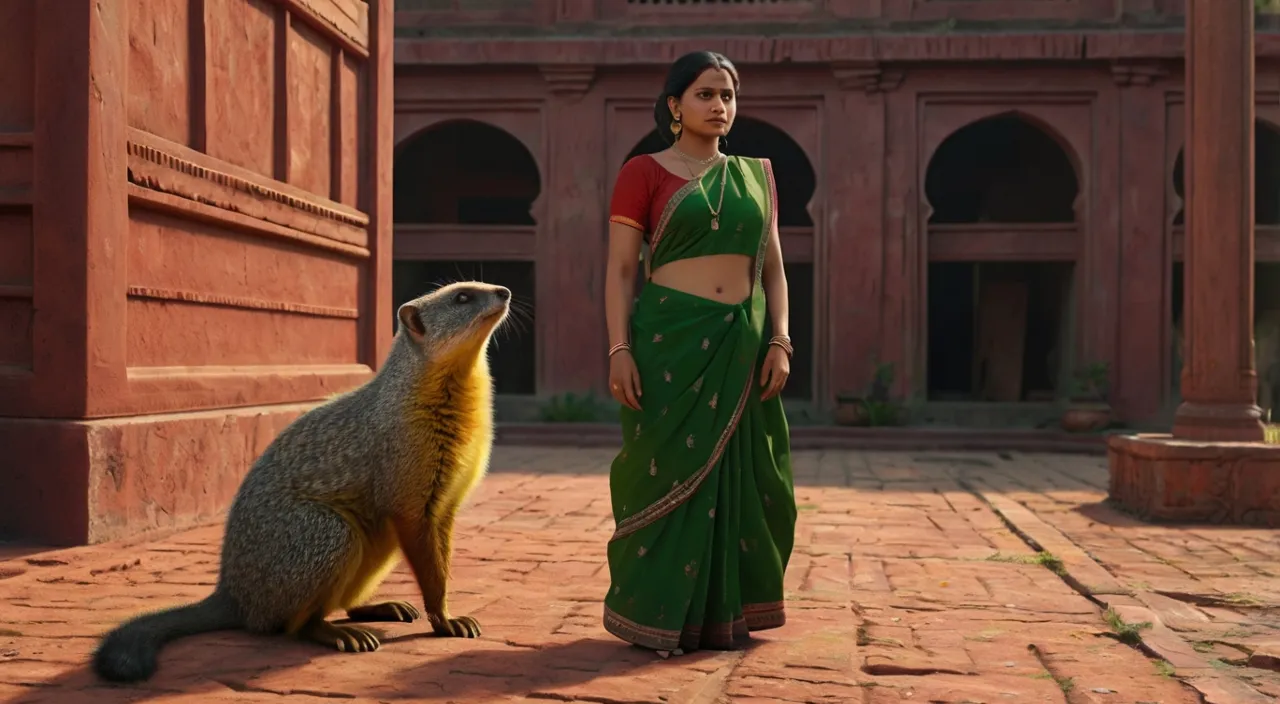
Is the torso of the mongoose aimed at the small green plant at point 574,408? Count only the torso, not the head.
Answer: no

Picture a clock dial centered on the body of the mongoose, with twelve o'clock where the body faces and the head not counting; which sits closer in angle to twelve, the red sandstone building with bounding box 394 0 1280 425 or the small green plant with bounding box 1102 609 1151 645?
the small green plant

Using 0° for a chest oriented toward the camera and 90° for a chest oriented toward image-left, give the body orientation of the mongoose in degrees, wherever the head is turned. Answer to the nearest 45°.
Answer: approximately 270°

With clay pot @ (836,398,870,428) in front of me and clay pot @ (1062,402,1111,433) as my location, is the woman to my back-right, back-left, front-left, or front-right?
front-left

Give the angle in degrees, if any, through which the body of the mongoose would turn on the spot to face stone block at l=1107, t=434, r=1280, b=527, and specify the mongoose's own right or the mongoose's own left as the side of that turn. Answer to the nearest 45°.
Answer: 0° — it already faces it

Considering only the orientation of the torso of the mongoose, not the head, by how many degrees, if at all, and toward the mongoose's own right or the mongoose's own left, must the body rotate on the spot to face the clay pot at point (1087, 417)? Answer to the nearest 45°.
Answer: approximately 45° to the mongoose's own left

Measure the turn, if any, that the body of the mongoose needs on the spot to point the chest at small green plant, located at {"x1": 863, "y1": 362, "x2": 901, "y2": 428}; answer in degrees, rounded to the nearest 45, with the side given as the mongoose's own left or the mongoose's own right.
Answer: approximately 45° to the mongoose's own left

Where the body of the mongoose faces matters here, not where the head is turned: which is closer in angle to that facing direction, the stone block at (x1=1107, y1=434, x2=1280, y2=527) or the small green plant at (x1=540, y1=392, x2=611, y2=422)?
the stone block

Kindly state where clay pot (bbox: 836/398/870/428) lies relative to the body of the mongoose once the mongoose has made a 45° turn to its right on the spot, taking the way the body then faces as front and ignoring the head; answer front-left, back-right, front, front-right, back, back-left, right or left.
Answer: left

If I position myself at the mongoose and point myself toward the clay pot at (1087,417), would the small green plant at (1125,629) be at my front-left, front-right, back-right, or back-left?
front-right

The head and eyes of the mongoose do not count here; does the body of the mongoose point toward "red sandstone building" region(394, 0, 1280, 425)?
no

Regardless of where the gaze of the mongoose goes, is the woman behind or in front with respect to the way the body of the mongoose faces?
in front

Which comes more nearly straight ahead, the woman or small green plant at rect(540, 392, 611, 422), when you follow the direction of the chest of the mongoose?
the woman

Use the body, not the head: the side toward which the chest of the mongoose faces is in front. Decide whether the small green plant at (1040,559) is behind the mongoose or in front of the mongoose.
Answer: in front
